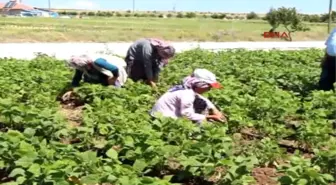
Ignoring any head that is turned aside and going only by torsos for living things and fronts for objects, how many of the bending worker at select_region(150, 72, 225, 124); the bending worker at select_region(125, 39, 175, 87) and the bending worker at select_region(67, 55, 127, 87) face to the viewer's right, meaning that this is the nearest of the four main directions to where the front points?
2

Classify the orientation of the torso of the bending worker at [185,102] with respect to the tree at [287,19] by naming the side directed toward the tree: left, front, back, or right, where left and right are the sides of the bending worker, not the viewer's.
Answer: left

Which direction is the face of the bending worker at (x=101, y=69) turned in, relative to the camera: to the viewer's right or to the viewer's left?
to the viewer's left

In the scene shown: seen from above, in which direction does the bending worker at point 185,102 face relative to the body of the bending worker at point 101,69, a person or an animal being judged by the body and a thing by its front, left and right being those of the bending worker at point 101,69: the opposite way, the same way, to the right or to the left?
the opposite way

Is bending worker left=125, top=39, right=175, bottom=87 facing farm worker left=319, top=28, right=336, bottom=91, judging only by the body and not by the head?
yes

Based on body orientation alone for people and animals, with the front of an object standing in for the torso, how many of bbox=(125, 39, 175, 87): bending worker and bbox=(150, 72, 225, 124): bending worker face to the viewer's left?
0

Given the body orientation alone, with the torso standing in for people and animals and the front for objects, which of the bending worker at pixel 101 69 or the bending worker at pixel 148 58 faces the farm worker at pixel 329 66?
the bending worker at pixel 148 58

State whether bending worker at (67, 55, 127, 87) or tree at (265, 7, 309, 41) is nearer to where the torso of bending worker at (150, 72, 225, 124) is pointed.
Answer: the tree

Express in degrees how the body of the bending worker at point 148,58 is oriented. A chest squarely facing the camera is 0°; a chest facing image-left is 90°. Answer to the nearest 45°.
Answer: approximately 270°

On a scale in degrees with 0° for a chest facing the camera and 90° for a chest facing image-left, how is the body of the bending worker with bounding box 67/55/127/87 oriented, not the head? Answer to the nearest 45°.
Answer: approximately 90°

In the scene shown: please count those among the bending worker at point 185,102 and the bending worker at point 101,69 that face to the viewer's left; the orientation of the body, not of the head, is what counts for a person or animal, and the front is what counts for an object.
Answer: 1

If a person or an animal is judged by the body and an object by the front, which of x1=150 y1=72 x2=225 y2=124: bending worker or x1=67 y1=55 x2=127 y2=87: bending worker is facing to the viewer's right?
x1=150 y1=72 x2=225 y2=124: bending worker

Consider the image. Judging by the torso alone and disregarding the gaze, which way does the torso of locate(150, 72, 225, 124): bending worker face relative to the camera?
to the viewer's right

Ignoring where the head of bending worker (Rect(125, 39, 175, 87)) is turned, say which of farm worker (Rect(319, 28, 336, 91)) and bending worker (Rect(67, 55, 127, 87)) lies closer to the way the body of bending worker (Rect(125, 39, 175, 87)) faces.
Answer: the farm worker

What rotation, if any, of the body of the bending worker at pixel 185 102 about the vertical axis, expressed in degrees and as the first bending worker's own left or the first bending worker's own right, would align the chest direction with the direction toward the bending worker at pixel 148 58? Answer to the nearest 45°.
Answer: approximately 90° to the first bending worker's own left
